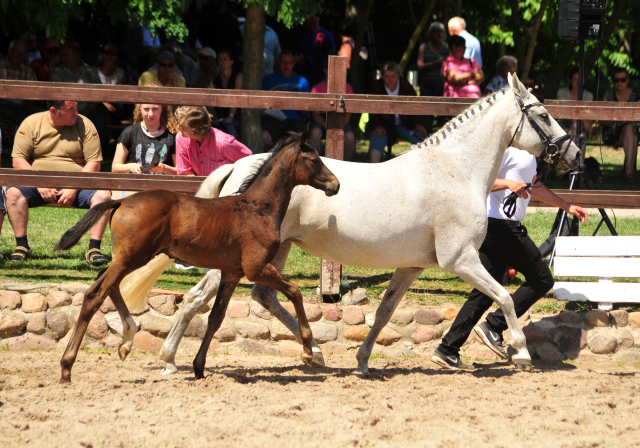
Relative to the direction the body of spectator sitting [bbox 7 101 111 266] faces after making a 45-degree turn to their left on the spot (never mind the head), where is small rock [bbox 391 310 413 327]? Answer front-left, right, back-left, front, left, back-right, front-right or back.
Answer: front

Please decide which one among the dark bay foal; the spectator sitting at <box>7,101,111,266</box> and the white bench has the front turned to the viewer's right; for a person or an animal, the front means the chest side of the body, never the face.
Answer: the dark bay foal

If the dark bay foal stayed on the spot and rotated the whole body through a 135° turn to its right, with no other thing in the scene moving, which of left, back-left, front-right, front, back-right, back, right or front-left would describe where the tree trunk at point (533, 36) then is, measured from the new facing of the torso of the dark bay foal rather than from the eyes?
back

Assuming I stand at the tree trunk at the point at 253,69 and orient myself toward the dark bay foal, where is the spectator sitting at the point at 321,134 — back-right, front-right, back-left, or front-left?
front-left

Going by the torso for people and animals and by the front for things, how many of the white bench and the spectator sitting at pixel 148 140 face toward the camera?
2

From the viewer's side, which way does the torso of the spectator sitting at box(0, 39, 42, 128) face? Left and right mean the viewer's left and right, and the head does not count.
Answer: facing the viewer

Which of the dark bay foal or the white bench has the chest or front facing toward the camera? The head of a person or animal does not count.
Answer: the white bench

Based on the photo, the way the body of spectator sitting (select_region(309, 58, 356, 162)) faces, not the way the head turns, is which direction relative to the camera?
toward the camera

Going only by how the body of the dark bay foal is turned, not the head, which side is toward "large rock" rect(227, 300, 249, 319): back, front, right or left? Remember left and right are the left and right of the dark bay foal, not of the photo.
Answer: left

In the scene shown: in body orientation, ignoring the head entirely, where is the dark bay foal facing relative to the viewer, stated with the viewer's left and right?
facing to the right of the viewer

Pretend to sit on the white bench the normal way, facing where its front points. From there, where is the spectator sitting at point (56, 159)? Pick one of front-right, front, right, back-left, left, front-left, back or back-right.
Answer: right

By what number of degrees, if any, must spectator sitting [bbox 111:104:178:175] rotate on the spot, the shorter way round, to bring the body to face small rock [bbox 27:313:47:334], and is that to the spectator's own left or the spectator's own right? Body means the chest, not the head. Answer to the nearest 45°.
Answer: approximately 45° to the spectator's own right

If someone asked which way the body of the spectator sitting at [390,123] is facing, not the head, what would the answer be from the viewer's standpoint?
toward the camera

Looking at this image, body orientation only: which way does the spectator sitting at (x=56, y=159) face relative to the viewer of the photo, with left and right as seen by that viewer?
facing the viewer

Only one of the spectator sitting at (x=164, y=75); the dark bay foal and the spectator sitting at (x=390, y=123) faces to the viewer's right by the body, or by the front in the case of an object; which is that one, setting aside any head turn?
the dark bay foal

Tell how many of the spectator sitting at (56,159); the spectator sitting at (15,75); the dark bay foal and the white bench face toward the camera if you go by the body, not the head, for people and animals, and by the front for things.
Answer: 3

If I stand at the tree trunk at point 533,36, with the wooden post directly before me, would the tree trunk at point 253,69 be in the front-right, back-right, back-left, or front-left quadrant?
front-right

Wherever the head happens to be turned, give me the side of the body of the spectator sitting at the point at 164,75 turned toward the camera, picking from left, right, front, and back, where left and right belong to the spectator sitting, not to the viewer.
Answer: front

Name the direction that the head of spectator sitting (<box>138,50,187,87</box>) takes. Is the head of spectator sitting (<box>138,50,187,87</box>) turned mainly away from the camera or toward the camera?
toward the camera
